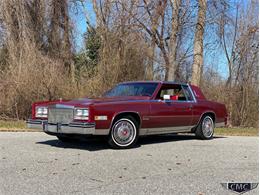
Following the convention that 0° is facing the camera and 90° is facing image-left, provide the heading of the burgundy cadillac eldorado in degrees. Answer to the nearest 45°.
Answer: approximately 45°
